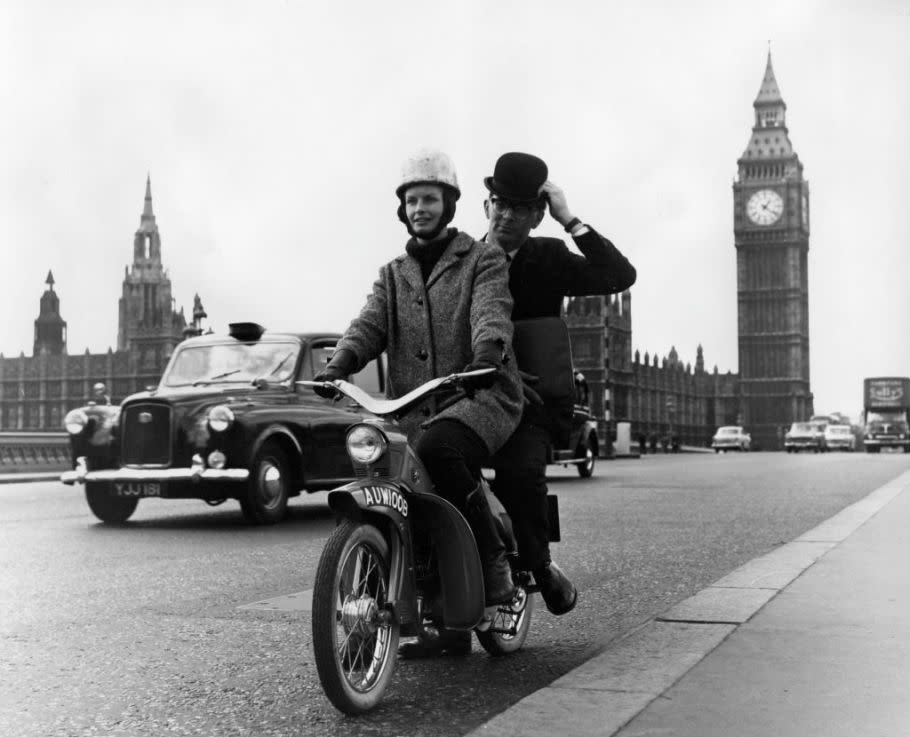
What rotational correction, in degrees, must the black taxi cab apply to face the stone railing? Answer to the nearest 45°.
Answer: approximately 135° to its right

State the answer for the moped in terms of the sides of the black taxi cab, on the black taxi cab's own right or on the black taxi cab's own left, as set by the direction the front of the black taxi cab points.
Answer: on the black taxi cab's own left

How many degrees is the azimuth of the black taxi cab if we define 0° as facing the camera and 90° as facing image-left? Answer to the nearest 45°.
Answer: approximately 45°

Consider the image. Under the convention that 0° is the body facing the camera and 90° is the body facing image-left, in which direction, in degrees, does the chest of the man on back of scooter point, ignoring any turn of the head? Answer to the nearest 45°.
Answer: approximately 45°

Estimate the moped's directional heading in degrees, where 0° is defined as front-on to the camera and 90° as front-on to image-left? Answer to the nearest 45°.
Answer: approximately 45°

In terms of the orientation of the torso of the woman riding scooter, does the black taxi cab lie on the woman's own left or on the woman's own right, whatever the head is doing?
on the woman's own right

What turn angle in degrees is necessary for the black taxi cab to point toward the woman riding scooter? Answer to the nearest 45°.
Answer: approximately 45° to its left

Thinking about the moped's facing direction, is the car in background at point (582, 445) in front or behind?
behind

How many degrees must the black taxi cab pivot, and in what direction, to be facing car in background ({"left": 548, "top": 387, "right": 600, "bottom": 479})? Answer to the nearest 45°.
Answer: approximately 180°
